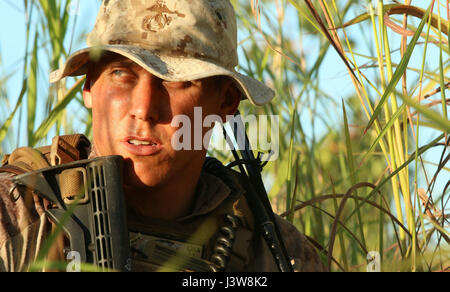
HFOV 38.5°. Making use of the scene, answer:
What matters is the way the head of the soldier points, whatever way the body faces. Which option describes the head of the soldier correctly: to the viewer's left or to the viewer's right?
to the viewer's left

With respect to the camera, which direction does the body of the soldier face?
toward the camera
